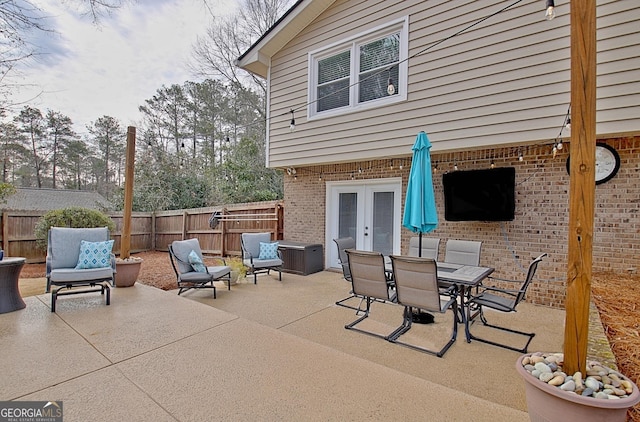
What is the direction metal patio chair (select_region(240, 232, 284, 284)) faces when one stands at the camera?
facing the viewer and to the right of the viewer

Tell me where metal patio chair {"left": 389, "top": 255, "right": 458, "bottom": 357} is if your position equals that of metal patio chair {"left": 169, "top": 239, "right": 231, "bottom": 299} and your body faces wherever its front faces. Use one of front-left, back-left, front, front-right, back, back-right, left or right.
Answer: front

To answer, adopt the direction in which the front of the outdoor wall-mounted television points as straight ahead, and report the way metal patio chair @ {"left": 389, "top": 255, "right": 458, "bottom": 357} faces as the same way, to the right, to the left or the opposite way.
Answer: the opposite way

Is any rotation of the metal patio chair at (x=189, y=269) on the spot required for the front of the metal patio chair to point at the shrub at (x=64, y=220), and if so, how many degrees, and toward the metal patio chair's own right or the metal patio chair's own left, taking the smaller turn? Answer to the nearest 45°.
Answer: approximately 180°

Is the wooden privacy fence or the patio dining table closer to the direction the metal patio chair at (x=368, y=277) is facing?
the patio dining table

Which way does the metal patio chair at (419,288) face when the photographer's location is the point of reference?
facing away from the viewer and to the right of the viewer

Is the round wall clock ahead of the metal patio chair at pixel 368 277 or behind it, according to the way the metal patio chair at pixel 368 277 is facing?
ahead

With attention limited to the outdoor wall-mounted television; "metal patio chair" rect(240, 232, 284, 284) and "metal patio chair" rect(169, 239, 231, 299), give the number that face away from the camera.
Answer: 0

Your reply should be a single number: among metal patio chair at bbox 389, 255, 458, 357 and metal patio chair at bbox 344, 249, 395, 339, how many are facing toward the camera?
0

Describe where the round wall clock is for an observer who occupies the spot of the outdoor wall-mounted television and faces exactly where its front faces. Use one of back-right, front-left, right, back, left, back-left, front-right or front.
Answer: back-left

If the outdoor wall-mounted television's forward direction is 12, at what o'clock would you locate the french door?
The french door is roughly at 2 o'clock from the outdoor wall-mounted television.

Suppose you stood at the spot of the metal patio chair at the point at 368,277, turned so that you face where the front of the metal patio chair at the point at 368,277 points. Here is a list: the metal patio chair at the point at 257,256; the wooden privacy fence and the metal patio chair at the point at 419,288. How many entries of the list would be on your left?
2

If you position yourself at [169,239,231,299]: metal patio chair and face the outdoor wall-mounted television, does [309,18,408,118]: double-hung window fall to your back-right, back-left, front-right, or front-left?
front-left

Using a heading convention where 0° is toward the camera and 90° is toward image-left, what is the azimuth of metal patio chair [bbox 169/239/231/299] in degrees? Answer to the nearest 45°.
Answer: approximately 315°
